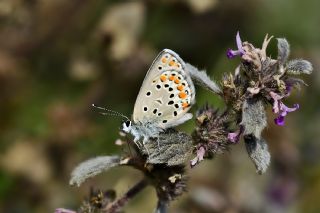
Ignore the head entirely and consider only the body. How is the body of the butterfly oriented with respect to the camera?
to the viewer's left
